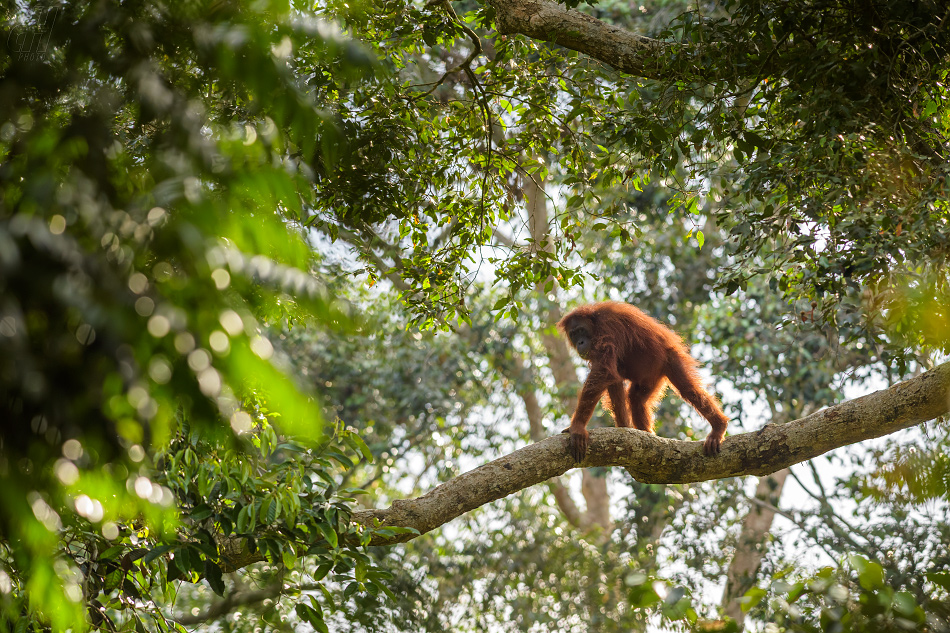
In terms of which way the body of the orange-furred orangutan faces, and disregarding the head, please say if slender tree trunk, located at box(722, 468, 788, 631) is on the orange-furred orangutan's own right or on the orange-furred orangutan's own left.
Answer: on the orange-furred orangutan's own right

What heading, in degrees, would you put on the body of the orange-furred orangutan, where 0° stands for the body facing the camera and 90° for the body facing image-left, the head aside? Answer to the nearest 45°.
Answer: approximately 90°

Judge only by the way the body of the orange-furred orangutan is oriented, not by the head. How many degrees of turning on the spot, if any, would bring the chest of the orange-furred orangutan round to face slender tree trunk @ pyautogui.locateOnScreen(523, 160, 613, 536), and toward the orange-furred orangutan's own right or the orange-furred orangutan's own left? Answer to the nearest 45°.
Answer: approximately 90° to the orange-furred orangutan's own right
